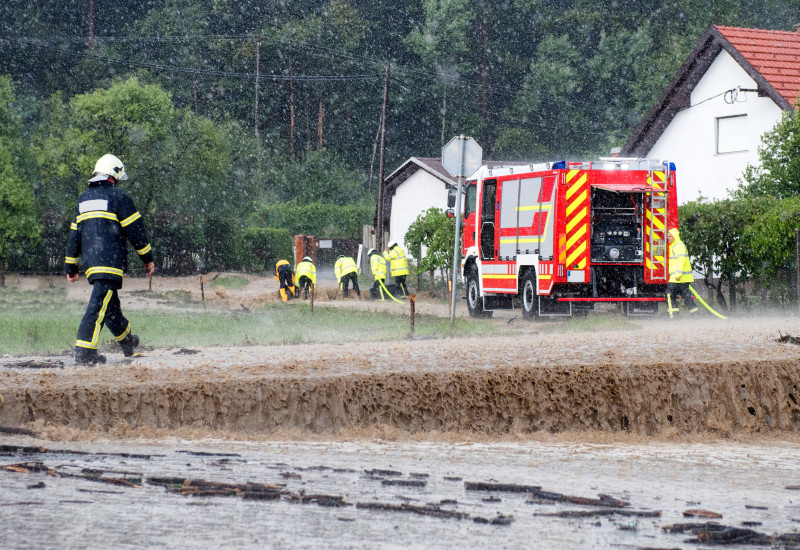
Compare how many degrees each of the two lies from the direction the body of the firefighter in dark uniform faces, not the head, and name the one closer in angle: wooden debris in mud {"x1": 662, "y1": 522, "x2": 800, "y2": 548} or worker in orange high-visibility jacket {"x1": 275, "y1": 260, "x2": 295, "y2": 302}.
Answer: the worker in orange high-visibility jacket

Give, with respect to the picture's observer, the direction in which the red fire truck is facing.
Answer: facing away from the viewer and to the left of the viewer

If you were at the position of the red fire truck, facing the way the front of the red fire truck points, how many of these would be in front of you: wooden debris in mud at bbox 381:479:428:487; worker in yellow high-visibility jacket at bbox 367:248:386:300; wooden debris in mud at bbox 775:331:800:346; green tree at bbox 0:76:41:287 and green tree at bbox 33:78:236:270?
3

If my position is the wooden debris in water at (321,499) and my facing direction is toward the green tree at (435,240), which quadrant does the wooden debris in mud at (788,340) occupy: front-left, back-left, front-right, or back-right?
front-right

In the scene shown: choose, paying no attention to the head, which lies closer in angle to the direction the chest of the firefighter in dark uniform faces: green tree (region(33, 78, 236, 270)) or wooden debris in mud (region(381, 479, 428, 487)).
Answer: the green tree

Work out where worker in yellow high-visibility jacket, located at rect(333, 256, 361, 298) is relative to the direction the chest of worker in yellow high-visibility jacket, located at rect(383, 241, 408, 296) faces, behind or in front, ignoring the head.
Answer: in front

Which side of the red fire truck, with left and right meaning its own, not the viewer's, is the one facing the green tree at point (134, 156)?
front

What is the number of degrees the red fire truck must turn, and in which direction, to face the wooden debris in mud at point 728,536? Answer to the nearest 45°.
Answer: approximately 135° to its left

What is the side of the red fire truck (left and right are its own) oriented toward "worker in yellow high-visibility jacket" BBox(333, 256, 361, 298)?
front

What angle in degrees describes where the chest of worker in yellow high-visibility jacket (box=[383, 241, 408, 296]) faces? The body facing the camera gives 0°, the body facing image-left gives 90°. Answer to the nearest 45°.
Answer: approximately 90°
